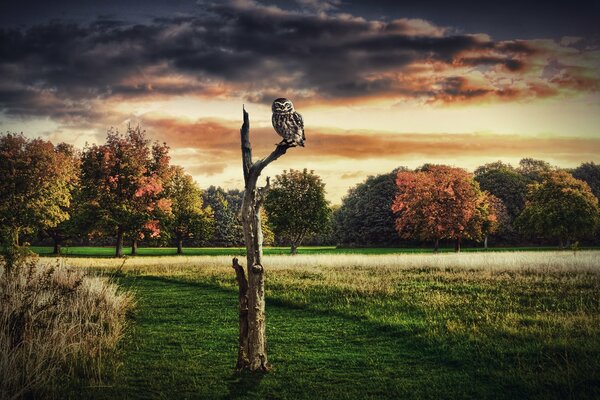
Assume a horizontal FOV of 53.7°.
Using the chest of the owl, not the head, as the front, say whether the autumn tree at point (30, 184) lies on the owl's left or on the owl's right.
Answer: on the owl's right

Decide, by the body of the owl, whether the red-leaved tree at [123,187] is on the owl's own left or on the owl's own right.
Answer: on the owl's own right

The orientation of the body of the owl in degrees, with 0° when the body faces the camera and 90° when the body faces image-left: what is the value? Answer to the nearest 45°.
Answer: approximately 45°

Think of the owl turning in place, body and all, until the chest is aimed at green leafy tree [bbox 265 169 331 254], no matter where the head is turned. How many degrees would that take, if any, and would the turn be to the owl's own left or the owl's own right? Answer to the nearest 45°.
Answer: approximately 135° to the owl's own right

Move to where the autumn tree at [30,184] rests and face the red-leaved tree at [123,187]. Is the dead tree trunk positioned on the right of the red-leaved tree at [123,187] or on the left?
right

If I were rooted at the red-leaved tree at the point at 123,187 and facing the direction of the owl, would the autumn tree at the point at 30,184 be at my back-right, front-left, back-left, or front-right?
back-right
